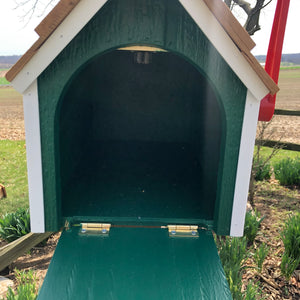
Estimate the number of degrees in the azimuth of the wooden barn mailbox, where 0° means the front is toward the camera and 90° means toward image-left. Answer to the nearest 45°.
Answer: approximately 0°

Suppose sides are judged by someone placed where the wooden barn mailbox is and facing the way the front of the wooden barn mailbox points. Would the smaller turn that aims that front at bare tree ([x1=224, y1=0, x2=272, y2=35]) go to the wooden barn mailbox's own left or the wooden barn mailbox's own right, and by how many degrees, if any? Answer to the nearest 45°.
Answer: approximately 135° to the wooden barn mailbox's own left

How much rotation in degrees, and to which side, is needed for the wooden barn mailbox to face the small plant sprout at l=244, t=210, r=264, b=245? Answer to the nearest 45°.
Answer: approximately 135° to its left

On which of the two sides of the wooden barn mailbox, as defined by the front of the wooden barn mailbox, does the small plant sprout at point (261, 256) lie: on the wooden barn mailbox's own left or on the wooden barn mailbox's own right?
on the wooden barn mailbox's own left

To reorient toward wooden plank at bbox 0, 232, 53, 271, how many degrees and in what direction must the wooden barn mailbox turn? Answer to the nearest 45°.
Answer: approximately 135° to its right
